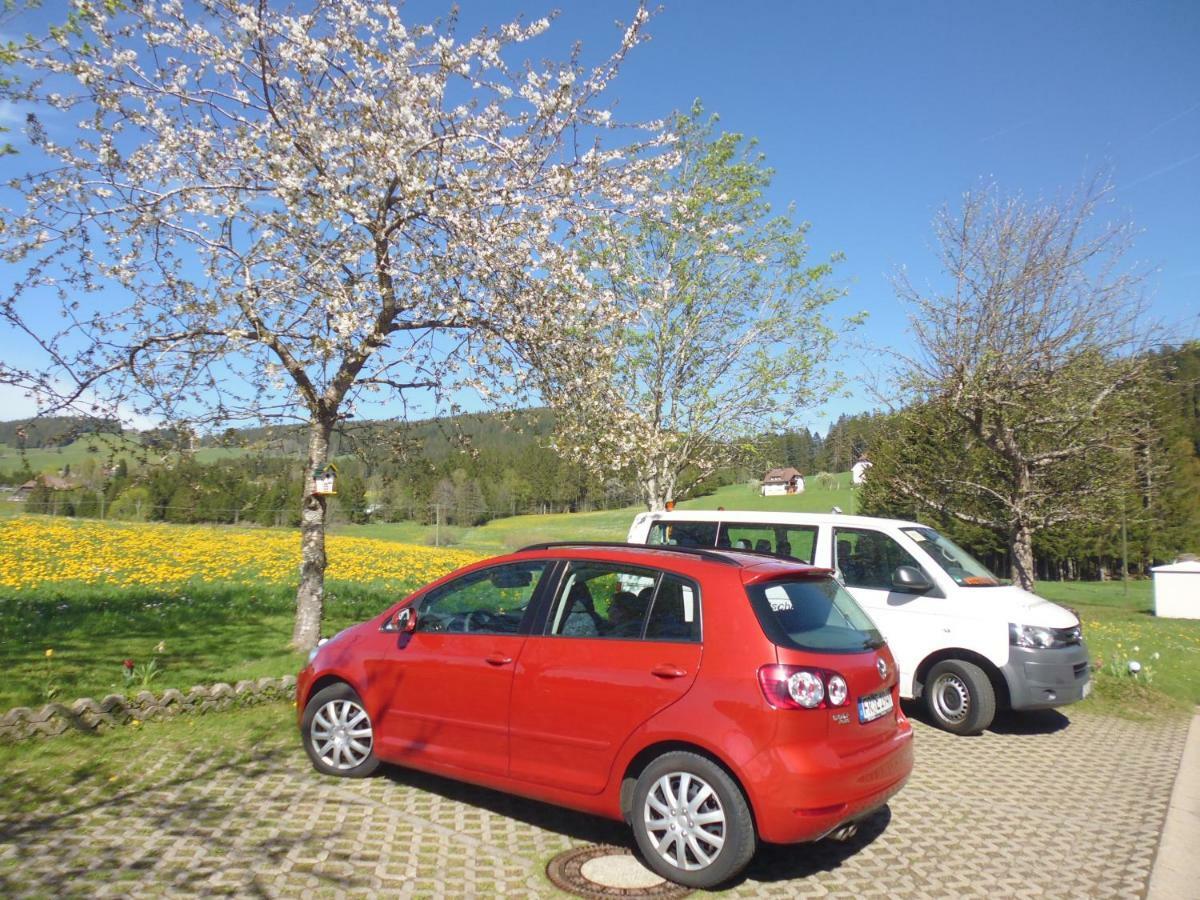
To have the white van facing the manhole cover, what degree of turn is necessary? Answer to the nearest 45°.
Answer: approximately 90° to its right

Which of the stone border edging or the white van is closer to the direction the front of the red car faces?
the stone border edging

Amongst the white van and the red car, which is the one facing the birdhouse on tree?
the red car

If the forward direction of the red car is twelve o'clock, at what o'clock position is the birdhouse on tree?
The birdhouse on tree is roughly at 12 o'clock from the red car.

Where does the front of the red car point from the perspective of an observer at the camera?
facing away from the viewer and to the left of the viewer

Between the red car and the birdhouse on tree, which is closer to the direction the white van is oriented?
the red car

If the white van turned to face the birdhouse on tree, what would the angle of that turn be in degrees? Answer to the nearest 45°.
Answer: approximately 135° to its right

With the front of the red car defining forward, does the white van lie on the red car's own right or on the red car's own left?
on the red car's own right

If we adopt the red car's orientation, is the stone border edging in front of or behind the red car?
in front

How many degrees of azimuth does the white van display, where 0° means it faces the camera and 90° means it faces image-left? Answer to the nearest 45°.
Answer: approximately 315°

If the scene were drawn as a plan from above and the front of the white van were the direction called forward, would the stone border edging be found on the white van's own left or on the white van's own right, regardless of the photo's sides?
on the white van's own right

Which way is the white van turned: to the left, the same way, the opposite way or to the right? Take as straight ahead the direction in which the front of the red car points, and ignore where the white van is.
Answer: the opposite way

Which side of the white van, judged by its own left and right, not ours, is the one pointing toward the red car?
right
